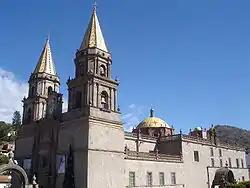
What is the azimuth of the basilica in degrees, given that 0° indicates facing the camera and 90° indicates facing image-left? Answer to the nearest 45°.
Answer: approximately 45°
